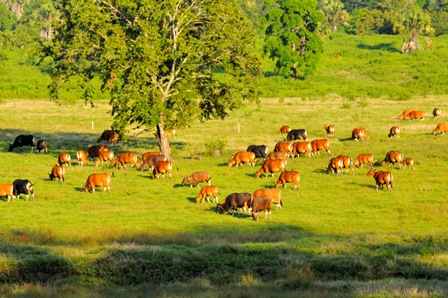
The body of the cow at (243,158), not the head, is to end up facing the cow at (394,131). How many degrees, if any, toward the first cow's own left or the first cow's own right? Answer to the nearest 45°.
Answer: approximately 135° to the first cow's own right

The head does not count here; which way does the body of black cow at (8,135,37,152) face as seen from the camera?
to the viewer's left

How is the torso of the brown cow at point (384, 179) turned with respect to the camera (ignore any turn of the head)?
to the viewer's left

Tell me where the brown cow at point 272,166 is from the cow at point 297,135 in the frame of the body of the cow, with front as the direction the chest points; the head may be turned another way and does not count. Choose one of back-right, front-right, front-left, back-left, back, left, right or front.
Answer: left

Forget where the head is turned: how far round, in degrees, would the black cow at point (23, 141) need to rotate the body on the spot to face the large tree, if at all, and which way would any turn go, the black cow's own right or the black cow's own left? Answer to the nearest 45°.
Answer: approximately 135° to the black cow's own left

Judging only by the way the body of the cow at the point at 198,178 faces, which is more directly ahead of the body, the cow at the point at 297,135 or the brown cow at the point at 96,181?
the brown cow

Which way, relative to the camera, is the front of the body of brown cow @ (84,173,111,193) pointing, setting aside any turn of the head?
to the viewer's left

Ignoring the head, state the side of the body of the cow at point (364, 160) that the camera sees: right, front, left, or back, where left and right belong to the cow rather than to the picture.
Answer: left

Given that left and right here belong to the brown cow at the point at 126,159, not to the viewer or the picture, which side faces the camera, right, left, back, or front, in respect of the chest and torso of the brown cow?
left
